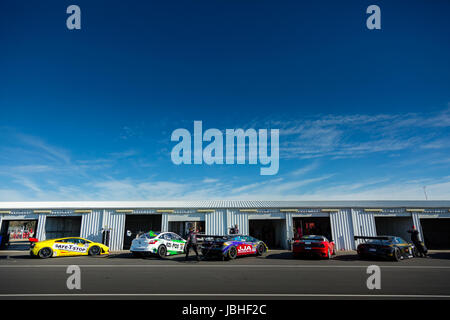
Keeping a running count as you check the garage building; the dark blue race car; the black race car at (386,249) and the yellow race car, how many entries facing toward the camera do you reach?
1

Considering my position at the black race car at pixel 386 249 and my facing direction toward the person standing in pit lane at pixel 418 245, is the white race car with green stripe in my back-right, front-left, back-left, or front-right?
back-left

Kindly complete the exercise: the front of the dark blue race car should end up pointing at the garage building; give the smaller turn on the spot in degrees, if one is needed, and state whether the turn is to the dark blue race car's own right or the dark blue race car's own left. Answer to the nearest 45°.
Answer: approximately 45° to the dark blue race car's own left

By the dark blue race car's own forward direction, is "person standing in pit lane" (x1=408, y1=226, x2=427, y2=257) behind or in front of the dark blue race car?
in front

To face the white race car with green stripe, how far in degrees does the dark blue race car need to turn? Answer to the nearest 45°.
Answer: approximately 135° to its left

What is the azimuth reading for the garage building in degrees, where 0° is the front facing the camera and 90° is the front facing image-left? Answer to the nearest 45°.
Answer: approximately 0°

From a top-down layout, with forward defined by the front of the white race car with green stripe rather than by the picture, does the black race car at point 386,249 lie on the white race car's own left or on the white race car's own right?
on the white race car's own right

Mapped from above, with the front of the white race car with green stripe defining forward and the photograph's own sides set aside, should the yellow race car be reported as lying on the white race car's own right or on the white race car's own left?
on the white race car's own left

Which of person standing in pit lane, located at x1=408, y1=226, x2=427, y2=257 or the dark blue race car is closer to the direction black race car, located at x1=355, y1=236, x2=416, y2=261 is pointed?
the person standing in pit lane

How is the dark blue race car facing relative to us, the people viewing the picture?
facing away from the viewer and to the right of the viewer

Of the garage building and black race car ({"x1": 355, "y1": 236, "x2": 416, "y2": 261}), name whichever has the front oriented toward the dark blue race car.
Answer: the garage building

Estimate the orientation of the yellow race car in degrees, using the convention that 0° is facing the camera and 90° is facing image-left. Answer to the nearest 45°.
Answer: approximately 270°
